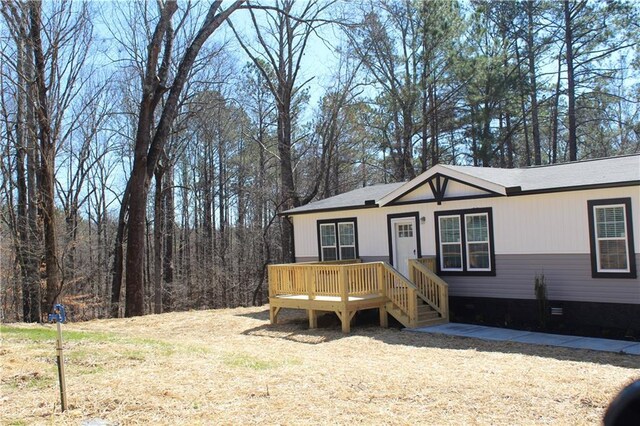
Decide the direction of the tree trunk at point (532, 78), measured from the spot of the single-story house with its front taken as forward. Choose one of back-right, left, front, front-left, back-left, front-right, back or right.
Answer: back-right

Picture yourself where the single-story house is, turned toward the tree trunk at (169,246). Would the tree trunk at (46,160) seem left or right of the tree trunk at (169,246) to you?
left

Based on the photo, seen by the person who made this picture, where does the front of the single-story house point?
facing the viewer and to the left of the viewer

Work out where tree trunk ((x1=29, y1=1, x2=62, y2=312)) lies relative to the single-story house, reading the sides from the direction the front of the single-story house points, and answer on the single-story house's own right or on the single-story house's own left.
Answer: on the single-story house's own right

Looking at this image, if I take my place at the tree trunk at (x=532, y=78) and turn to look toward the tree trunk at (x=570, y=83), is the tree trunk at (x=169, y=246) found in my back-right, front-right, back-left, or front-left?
back-right

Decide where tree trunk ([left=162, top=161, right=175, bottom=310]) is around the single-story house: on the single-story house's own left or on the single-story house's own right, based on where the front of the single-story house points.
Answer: on the single-story house's own right
